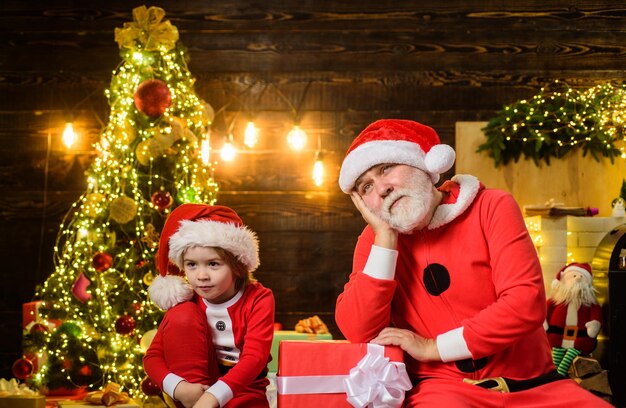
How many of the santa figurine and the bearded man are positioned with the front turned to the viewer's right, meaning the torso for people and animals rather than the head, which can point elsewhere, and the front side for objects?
0

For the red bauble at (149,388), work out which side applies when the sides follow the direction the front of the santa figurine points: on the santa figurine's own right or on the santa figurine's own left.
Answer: on the santa figurine's own right

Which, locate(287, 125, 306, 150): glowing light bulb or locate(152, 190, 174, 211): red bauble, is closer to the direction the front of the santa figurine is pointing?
the red bauble

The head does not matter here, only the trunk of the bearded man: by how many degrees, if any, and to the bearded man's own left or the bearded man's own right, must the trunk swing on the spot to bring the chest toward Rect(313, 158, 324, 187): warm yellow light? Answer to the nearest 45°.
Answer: approximately 135° to the bearded man's own right

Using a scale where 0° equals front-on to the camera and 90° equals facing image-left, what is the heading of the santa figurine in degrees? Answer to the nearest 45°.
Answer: approximately 0°

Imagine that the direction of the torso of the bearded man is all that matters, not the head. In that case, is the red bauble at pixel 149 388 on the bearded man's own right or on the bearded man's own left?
on the bearded man's own right

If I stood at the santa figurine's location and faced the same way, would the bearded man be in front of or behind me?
in front

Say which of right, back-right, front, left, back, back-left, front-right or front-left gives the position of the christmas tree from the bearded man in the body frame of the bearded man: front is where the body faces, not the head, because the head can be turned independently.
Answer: right

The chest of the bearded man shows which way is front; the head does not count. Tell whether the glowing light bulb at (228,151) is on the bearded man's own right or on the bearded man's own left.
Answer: on the bearded man's own right

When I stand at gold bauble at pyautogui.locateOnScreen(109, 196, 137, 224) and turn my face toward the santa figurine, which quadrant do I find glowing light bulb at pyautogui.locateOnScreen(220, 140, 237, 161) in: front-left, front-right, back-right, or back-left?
front-left

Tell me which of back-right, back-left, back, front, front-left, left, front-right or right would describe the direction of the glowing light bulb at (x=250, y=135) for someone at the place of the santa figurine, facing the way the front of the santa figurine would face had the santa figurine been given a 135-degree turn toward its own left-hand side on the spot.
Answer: back-left

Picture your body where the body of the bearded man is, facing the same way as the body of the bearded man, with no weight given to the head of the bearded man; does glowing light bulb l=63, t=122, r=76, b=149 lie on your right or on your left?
on your right

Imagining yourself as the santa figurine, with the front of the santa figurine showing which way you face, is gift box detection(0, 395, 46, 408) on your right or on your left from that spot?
on your right

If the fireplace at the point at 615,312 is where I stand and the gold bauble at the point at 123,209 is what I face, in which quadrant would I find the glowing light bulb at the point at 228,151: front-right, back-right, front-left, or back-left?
front-right
